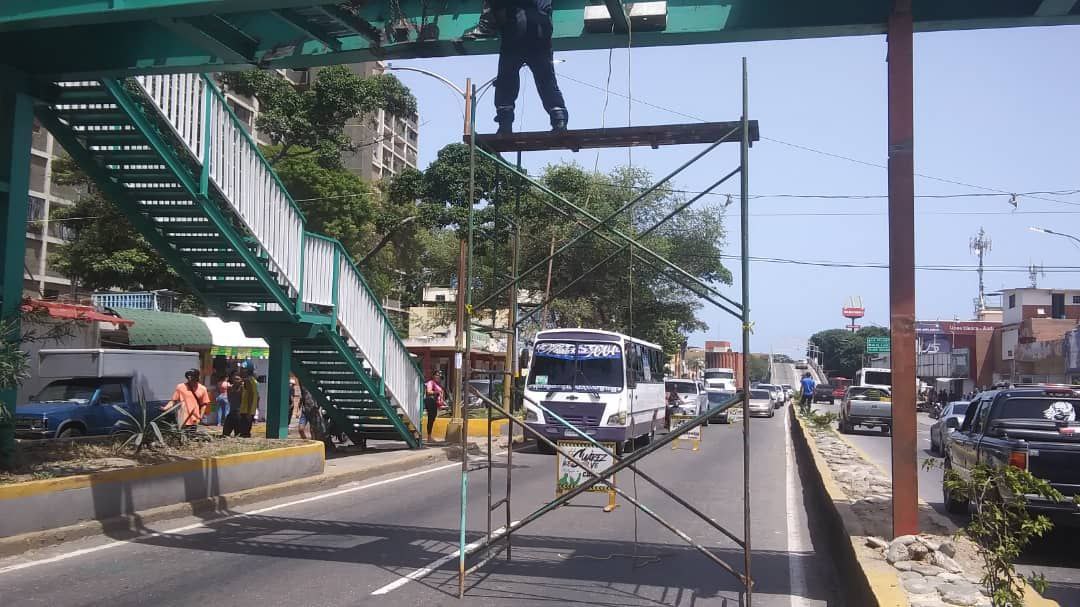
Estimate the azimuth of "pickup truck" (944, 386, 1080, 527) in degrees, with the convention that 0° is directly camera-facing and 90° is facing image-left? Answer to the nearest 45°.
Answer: approximately 135°

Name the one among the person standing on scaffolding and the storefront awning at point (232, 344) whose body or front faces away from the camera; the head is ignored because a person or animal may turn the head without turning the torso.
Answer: the person standing on scaffolding

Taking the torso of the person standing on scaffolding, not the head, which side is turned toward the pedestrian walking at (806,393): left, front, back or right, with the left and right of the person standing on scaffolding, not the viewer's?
front

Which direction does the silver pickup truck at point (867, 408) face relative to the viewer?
away from the camera

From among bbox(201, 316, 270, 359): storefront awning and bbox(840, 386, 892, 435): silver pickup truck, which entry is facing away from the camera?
the silver pickup truck

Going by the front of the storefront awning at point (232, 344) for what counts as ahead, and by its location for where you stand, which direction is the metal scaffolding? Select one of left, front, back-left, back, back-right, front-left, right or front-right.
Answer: front-right

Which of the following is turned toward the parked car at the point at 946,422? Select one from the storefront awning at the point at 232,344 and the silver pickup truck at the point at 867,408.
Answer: the storefront awning

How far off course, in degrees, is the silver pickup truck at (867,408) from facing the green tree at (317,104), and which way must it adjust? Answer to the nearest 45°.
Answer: approximately 90° to its left

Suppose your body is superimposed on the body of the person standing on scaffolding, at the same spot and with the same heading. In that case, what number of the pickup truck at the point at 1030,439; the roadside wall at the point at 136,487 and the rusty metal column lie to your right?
2

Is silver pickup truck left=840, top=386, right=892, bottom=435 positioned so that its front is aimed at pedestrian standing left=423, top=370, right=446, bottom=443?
no

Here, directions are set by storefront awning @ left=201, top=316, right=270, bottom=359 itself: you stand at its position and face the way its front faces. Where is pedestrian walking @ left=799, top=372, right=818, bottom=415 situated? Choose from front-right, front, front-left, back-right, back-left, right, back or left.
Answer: front-left

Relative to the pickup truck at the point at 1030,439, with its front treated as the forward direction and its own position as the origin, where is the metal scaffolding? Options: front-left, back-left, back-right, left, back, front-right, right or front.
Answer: left

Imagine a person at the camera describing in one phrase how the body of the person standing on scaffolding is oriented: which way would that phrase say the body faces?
away from the camera

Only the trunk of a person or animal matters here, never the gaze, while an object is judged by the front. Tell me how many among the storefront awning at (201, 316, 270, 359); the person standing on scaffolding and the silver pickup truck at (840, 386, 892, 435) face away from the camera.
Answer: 2

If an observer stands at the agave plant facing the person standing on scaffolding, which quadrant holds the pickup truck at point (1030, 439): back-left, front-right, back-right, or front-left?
front-left

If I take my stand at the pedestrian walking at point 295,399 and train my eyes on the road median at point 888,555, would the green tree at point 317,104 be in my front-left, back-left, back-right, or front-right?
back-left
